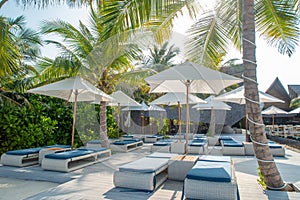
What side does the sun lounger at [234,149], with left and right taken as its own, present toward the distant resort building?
back

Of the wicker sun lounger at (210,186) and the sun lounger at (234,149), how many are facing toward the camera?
2

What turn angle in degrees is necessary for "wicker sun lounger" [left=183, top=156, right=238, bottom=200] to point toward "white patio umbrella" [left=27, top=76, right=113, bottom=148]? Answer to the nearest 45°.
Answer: approximately 135° to its right

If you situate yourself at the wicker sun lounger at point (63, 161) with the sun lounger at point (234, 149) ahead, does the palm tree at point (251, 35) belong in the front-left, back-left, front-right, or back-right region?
front-right

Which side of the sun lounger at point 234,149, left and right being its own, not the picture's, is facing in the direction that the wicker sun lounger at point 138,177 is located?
front

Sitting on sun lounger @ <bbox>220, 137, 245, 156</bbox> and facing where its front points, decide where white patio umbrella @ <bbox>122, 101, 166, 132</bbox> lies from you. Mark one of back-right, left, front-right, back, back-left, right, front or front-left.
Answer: back-right

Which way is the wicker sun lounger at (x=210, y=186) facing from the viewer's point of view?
toward the camera

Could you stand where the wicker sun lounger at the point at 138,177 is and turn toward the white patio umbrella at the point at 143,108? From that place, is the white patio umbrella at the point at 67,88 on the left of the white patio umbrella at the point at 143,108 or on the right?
left
